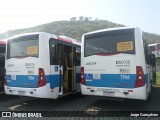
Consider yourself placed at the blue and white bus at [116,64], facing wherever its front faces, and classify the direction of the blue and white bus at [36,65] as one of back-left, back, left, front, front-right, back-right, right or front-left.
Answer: left

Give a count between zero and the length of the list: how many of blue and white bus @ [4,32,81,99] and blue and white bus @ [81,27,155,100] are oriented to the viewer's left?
0

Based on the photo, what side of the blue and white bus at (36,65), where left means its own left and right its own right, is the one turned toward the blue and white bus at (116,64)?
right

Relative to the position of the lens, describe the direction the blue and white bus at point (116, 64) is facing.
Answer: facing away from the viewer
